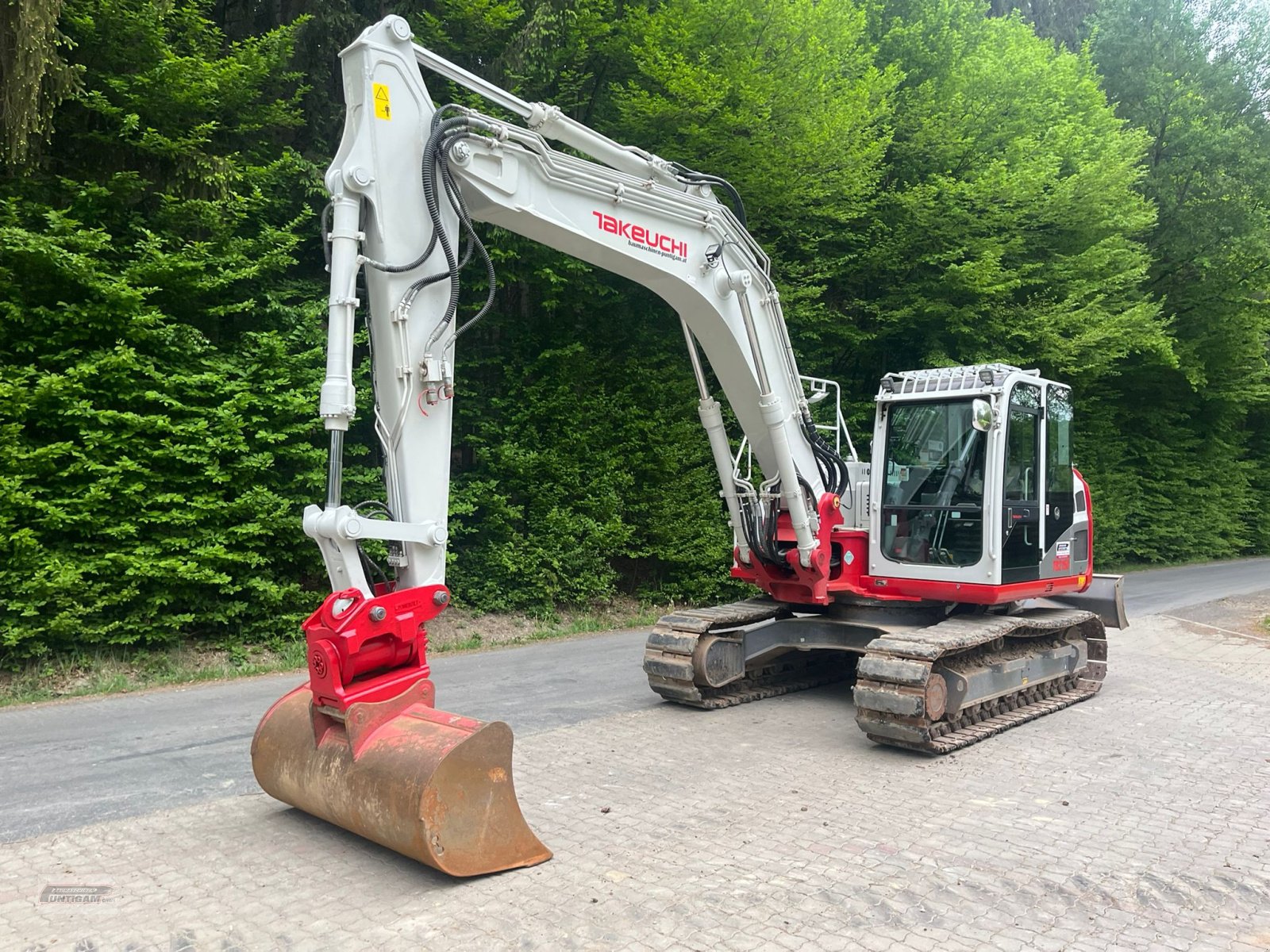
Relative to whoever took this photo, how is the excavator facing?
facing the viewer and to the left of the viewer
